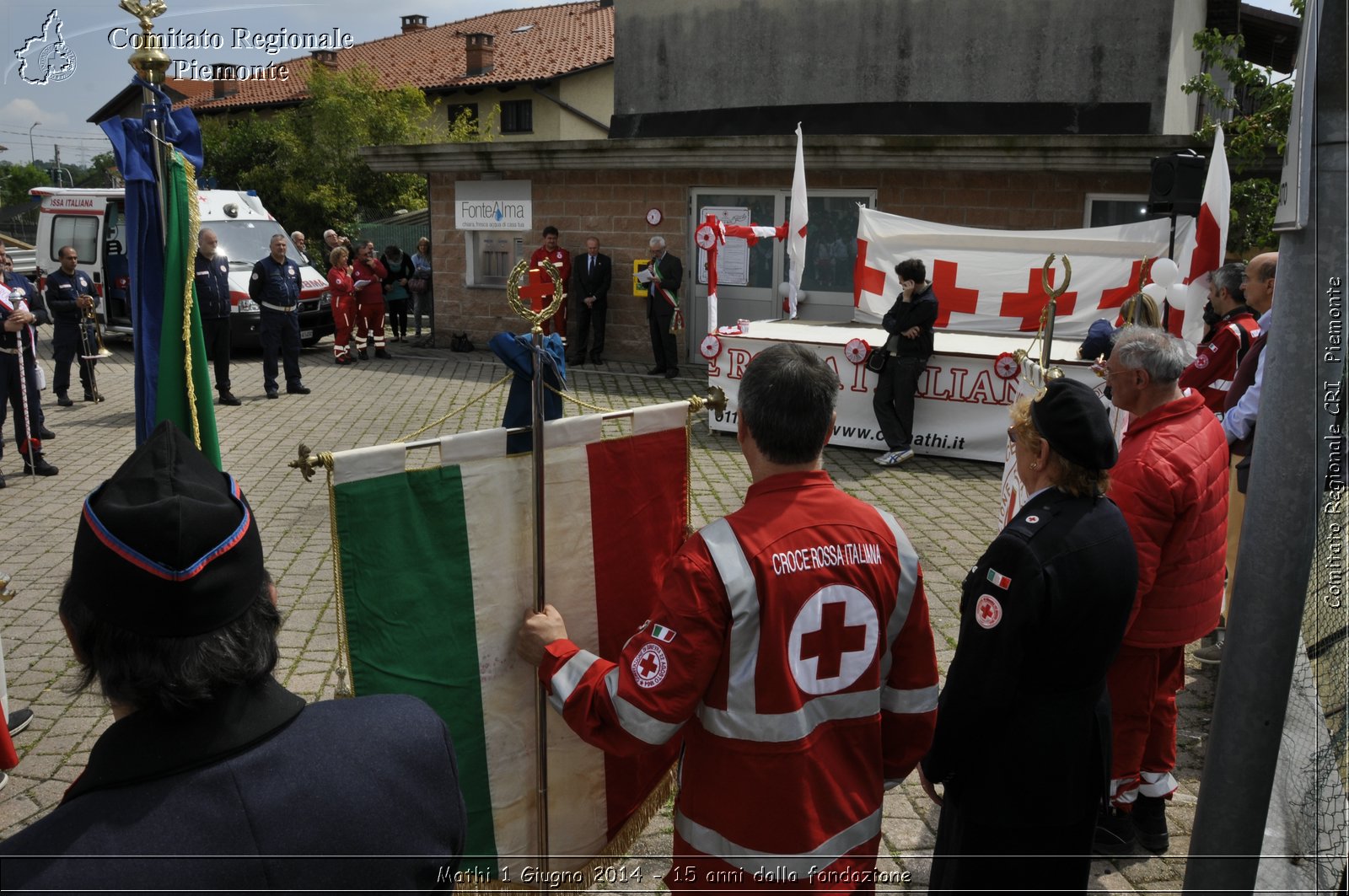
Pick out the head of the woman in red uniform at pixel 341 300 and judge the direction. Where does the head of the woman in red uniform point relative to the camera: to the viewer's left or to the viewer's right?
to the viewer's right

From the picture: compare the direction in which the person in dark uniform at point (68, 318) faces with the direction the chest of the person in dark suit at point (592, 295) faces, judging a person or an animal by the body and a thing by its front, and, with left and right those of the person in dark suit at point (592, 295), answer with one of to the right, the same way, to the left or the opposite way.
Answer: to the left

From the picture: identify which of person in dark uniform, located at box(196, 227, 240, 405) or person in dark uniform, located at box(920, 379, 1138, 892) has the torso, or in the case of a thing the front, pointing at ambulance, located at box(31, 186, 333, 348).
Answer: person in dark uniform, located at box(920, 379, 1138, 892)

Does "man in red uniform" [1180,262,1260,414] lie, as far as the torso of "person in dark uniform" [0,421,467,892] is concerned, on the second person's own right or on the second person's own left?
on the second person's own right

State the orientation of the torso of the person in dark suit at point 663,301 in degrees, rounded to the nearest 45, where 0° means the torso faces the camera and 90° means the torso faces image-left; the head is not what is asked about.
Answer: approximately 45°

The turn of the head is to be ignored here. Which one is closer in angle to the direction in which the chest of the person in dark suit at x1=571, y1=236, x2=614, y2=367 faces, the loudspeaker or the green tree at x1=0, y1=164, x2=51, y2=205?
the loudspeaker

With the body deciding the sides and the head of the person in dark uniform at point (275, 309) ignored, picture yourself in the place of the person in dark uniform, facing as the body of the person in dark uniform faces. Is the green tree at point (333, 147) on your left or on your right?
on your left

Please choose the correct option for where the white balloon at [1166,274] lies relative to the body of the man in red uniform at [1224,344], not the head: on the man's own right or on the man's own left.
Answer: on the man's own right

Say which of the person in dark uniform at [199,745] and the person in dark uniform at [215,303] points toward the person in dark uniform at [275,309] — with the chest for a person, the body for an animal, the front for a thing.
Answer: the person in dark uniform at [199,745]

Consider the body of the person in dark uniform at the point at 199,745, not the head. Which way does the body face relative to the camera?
away from the camera

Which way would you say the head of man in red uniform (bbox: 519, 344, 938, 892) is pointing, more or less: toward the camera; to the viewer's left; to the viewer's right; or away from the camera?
away from the camera

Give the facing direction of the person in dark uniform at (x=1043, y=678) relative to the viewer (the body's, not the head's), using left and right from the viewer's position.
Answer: facing away from the viewer and to the left of the viewer
